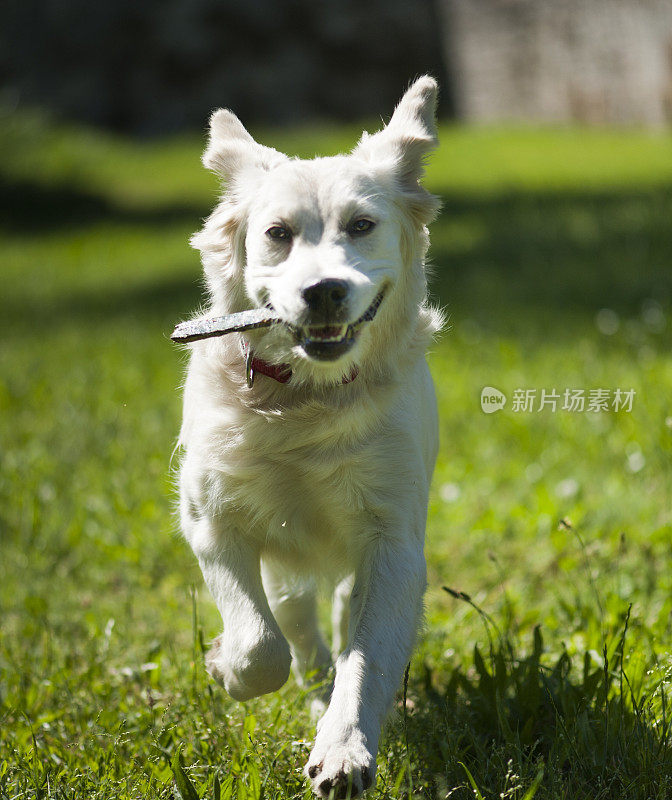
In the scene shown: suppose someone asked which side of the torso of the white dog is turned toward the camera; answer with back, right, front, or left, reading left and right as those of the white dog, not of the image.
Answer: front
